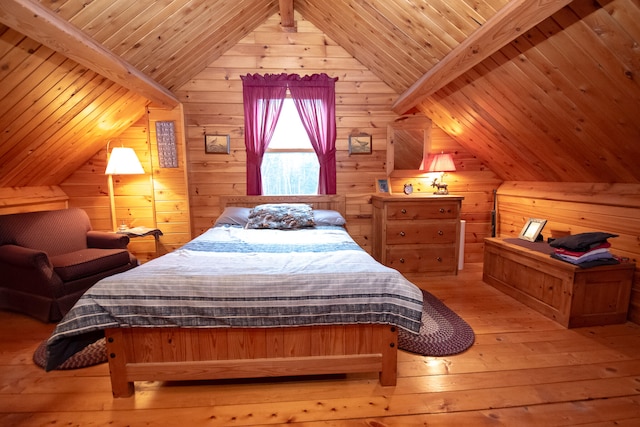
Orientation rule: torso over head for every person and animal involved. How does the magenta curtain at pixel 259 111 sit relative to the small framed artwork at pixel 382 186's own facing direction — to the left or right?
on its right

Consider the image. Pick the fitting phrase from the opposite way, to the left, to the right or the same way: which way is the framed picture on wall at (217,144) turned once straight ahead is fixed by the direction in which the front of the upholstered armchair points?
to the right

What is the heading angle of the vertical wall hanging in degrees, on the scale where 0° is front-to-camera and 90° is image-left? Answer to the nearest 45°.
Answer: approximately 0°

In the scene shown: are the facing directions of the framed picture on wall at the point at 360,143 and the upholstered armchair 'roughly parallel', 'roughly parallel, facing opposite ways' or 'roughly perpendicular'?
roughly perpendicular

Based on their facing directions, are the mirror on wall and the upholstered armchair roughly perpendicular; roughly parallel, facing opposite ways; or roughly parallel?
roughly perpendicular

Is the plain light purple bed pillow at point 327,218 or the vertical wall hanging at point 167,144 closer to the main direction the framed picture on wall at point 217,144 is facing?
the plain light purple bed pillow

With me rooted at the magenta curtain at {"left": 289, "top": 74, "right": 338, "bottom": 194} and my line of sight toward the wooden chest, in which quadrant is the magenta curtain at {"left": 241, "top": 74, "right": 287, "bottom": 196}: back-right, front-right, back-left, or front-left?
back-right

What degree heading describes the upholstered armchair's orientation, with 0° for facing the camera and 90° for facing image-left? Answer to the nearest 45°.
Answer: approximately 315°

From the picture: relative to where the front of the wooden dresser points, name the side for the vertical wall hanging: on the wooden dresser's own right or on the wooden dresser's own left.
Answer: on the wooden dresser's own right
